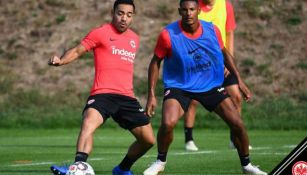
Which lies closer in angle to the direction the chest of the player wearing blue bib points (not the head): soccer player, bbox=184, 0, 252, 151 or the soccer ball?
the soccer ball

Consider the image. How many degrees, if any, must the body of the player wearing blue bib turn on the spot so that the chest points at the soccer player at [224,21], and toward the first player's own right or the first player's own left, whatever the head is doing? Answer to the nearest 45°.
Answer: approximately 180°

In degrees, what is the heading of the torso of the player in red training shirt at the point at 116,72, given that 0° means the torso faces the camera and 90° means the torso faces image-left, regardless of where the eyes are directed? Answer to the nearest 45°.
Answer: approximately 315°

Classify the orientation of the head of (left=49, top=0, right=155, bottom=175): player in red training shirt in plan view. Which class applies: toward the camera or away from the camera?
toward the camera

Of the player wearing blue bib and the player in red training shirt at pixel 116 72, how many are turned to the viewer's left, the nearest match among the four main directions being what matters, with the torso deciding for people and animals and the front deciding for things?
0

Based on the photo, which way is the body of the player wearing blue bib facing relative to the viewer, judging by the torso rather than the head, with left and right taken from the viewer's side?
facing the viewer
